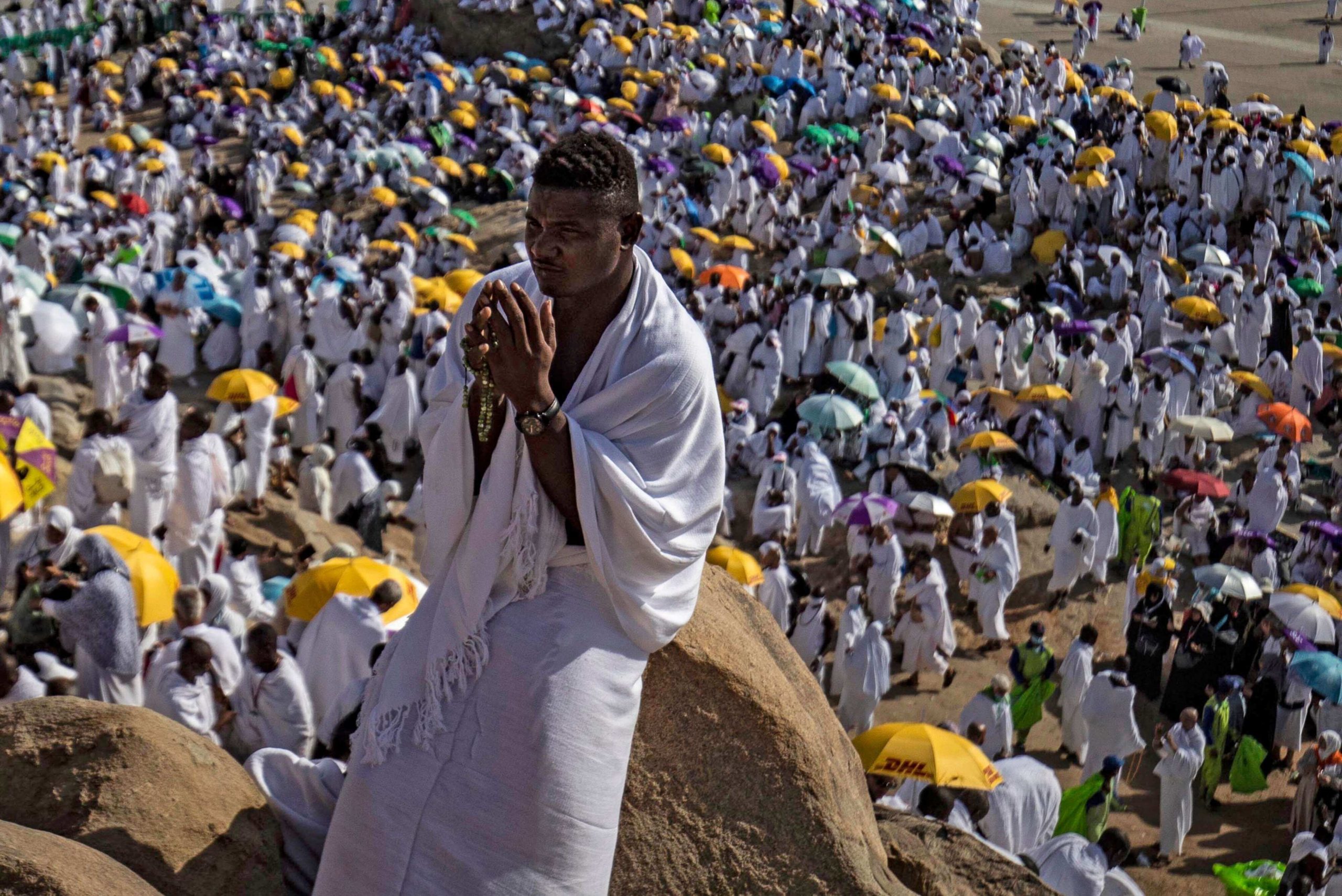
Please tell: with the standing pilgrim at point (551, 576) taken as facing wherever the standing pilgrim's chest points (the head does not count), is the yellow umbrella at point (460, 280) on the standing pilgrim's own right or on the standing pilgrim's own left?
on the standing pilgrim's own right

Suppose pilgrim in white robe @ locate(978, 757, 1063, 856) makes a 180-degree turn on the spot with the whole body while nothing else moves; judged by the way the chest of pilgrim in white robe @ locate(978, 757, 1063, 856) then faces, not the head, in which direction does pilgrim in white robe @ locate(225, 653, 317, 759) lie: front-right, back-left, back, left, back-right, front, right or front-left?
right

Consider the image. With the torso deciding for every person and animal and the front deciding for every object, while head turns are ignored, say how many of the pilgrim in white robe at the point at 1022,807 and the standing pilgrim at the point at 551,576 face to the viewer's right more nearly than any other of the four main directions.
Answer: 0

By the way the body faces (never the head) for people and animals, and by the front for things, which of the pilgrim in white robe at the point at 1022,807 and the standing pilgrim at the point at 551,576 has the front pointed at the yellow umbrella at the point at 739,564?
the pilgrim in white robe

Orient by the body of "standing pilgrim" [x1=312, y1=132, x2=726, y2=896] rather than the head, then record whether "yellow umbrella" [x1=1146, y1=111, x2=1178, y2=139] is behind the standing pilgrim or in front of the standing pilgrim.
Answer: behind

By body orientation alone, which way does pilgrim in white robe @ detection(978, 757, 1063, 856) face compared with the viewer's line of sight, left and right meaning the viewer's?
facing away from the viewer and to the left of the viewer

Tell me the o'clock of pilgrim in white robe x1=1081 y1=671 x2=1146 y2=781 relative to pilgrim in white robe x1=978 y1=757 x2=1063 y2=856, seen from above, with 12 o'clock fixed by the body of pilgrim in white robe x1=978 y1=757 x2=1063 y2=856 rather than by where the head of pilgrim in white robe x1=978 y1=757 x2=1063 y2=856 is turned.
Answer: pilgrim in white robe x1=1081 y1=671 x2=1146 y2=781 is roughly at 2 o'clock from pilgrim in white robe x1=978 y1=757 x2=1063 y2=856.

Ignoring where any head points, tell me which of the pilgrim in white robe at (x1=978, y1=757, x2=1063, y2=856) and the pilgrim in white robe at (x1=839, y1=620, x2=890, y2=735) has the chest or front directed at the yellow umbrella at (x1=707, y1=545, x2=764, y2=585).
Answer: the pilgrim in white robe at (x1=978, y1=757, x2=1063, y2=856)

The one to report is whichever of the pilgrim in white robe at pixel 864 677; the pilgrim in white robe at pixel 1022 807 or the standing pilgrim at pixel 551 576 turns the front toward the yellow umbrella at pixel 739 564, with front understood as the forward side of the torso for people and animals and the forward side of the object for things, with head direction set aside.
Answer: the pilgrim in white robe at pixel 1022 807

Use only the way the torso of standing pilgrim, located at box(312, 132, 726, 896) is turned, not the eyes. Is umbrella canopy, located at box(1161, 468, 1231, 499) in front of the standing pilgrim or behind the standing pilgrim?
behind
